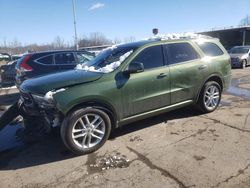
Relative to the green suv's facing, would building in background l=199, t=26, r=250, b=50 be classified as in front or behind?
behind

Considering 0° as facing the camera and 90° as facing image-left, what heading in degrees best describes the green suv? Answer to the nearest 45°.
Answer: approximately 45°

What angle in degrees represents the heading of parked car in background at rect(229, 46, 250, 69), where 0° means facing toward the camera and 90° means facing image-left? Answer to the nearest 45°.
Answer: approximately 45°

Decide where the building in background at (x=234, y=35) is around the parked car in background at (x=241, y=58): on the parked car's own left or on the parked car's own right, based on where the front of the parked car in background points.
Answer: on the parked car's own right

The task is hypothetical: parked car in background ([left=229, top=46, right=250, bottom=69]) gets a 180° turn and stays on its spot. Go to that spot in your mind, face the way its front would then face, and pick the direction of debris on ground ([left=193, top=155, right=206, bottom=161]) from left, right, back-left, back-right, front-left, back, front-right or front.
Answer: back-right
